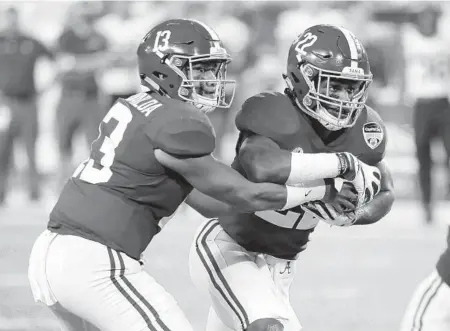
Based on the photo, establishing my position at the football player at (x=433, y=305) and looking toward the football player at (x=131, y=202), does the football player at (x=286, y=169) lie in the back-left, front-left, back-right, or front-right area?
front-right

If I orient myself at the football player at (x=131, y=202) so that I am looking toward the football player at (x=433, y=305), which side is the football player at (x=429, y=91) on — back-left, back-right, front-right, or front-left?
front-left

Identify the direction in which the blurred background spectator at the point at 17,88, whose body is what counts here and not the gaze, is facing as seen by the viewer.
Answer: toward the camera

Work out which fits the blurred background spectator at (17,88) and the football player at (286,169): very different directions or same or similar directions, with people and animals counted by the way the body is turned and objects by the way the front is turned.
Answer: same or similar directions

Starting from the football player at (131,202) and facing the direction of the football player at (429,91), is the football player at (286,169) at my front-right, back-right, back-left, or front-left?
front-right

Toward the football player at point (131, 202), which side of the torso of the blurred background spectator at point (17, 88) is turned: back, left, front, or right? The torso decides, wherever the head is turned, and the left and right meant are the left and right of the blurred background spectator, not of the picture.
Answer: front

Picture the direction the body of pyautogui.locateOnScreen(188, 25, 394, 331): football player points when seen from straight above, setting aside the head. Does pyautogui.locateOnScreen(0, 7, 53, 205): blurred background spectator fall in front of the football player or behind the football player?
behind

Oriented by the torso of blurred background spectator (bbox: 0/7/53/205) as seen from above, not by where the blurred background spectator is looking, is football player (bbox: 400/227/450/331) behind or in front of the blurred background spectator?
in front

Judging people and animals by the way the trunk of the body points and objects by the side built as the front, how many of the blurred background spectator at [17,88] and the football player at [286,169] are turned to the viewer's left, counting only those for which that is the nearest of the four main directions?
0

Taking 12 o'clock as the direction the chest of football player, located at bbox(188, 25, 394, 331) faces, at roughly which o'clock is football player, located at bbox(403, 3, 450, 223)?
football player, located at bbox(403, 3, 450, 223) is roughly at 8 o'clock from football player, located at bbox(188, 25, 394, 331).

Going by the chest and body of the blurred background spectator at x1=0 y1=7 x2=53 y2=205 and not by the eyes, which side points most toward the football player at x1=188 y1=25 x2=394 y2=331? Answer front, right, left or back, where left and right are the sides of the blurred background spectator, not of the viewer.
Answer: front

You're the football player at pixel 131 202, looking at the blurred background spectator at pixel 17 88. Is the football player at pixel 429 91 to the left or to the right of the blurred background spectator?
right
